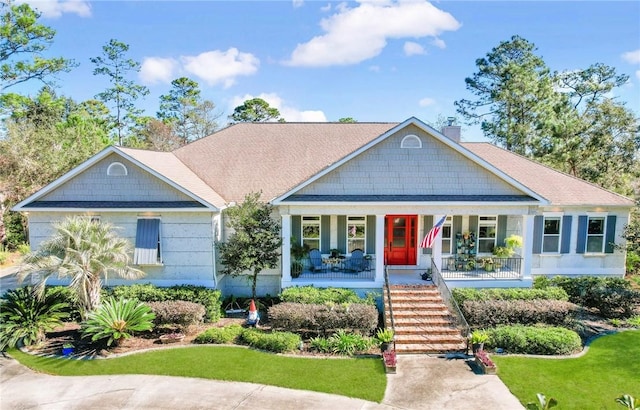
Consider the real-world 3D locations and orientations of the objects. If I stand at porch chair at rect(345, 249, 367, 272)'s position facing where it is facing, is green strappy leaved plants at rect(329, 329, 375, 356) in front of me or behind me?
in front

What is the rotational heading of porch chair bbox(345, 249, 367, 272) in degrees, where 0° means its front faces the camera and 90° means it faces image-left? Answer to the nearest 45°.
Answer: approximately 0°

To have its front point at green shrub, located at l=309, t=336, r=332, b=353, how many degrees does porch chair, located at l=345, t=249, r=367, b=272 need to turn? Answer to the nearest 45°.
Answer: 0° — it already faces it

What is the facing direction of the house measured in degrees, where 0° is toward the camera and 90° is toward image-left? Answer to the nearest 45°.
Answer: approximately 0°

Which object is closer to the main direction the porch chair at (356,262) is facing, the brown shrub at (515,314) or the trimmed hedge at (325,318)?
the trimmed hedge

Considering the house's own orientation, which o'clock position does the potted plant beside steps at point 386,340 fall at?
The potted plant beside steps is roughly at 12 o'clock from the house.

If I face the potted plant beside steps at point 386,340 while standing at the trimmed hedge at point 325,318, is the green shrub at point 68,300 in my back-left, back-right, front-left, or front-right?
back-right

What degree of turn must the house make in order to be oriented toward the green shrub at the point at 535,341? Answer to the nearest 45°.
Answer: approximately 45° to its left

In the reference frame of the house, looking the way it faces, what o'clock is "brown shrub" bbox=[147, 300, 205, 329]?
The brown shrub is roughly at 2 o'clock from the house.

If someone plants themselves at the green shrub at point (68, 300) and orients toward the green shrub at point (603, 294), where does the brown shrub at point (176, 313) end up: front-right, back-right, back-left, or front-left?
front-right

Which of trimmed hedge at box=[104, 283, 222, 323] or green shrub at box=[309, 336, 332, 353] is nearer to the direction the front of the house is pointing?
the green shrub

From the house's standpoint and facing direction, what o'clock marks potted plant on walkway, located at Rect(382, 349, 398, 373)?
The potted plant on walkway is roughly at 12 o'clock from the house.

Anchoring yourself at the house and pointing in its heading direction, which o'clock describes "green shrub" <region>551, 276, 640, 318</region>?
The green shrub is roughly at 9 o'clock from the house.
